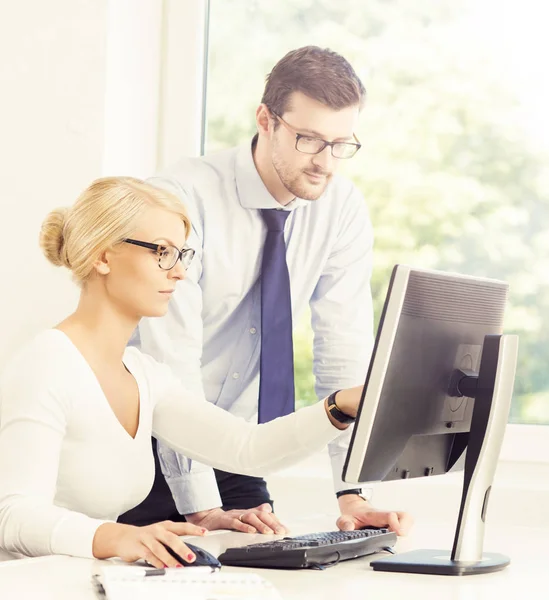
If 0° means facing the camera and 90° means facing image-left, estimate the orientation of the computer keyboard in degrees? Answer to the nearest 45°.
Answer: approximately 135°

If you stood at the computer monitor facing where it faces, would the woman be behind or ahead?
ahead

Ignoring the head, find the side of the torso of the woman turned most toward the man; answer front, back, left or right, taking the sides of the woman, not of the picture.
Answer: left

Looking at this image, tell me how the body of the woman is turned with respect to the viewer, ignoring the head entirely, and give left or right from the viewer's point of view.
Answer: facing the viewer and to the right of the viewer

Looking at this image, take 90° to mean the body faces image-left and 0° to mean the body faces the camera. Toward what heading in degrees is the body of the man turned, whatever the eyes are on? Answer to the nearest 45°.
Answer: approximately 315°

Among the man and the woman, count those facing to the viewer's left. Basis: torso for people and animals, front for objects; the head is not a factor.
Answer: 0

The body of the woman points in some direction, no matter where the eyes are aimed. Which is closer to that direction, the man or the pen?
the pen

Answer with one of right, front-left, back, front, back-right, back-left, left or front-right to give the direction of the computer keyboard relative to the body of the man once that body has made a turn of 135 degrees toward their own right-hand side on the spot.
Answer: left

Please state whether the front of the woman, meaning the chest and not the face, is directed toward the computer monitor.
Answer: yes

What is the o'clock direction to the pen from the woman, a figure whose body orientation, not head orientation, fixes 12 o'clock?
The pen is roughly at 1 o'clock from the woman.

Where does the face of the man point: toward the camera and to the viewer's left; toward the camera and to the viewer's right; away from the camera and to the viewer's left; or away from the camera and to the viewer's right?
toward the camera and to the viewer's right

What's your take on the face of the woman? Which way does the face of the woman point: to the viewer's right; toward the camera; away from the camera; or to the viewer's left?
to the viewer's right
